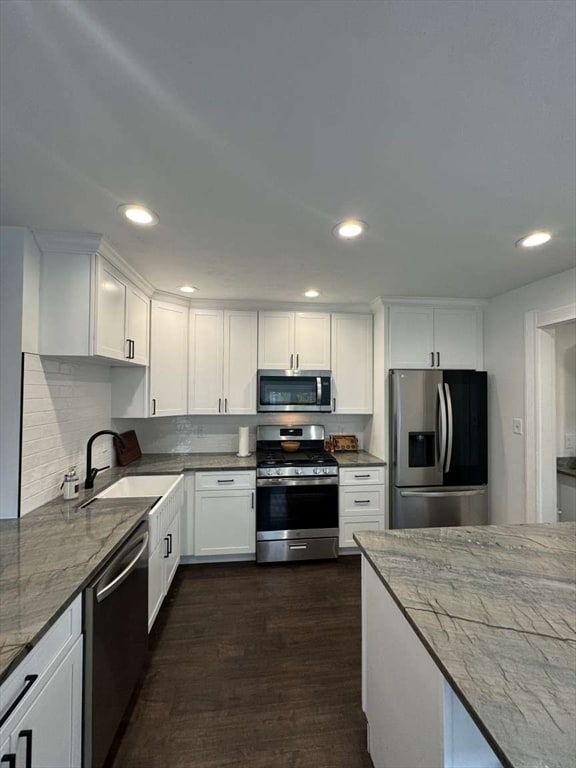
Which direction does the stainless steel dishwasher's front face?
to the viewer's right

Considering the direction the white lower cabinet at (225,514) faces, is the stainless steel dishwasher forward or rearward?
forward

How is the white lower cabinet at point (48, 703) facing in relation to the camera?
to the viewer's right

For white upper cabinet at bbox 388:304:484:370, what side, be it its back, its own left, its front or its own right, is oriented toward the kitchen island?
front

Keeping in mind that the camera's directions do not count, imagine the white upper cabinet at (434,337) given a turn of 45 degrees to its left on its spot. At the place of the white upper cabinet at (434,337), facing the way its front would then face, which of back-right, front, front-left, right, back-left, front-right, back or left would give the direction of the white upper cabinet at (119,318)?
right

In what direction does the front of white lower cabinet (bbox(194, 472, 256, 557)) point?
toward the camera

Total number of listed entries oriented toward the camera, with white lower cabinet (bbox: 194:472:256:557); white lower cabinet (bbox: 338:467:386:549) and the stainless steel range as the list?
3

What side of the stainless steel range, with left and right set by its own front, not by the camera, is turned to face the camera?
front

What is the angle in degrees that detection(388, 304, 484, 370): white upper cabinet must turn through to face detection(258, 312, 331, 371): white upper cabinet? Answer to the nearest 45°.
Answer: approximately 90° to its right

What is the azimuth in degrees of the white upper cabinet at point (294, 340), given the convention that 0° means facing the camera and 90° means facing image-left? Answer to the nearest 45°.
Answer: approximately 0°

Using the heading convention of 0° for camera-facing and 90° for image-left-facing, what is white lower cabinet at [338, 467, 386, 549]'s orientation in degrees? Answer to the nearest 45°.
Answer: approximately 0°
